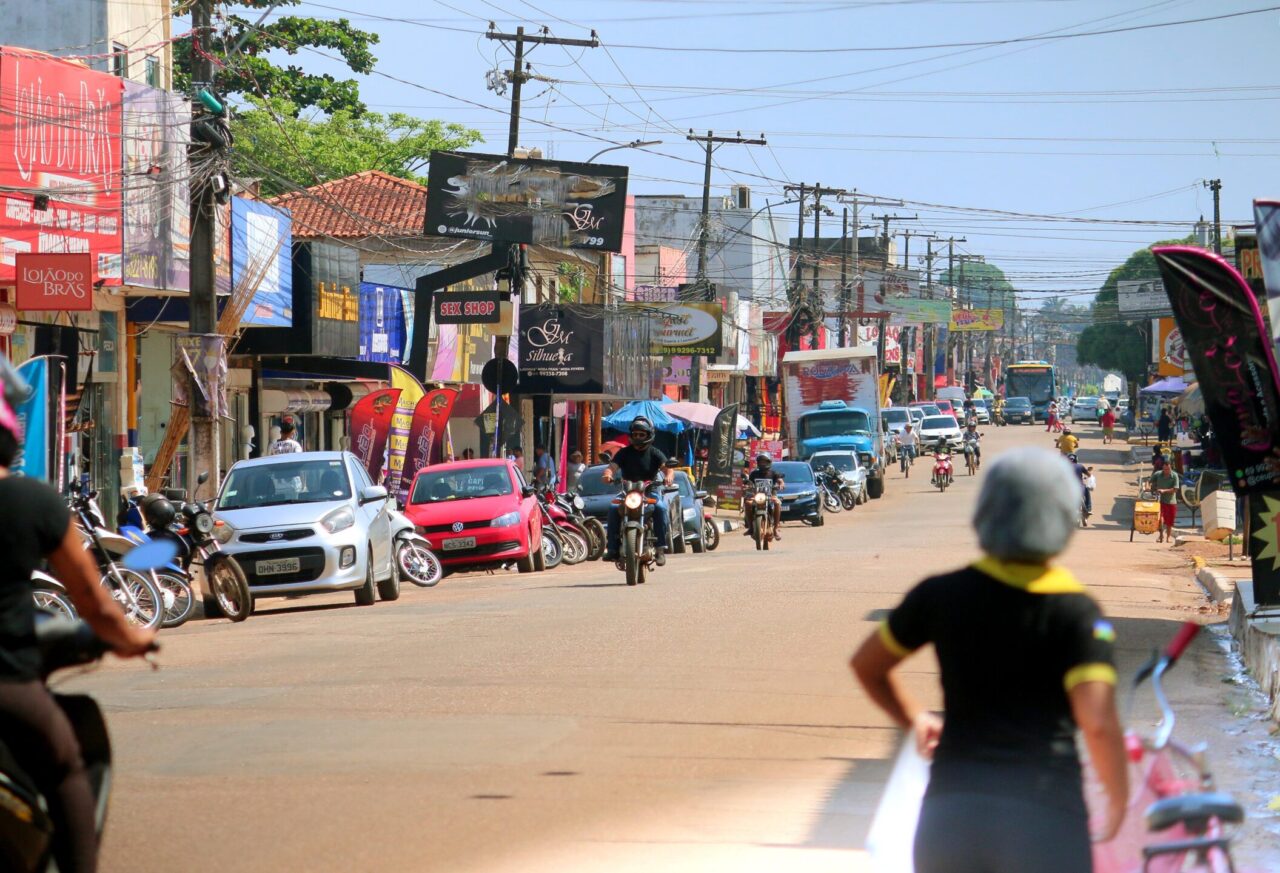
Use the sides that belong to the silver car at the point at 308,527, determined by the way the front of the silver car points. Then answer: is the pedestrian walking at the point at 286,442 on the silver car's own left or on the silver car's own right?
on the silver car's own right

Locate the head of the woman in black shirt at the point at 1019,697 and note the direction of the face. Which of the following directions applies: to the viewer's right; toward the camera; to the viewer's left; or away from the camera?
away from the camera

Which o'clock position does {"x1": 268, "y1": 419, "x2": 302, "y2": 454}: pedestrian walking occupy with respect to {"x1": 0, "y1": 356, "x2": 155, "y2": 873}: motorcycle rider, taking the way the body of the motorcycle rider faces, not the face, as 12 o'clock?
The pedestrian walking is roughly at 11 o'clock from the motorcycle rider.

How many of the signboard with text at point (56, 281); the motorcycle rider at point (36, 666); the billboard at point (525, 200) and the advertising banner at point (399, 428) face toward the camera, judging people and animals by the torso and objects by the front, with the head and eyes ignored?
3

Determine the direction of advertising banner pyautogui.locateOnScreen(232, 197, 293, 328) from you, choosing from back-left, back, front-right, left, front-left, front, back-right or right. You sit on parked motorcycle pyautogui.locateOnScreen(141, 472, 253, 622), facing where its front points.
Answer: back-left

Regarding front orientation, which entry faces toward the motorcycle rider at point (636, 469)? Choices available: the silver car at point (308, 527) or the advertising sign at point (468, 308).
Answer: the advertising sign

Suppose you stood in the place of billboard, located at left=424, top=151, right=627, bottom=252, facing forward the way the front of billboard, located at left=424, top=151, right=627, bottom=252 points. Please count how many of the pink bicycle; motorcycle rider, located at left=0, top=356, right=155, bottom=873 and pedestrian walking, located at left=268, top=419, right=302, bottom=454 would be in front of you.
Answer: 3

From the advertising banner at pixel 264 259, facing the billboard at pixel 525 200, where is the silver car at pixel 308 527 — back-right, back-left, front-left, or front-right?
back-right
